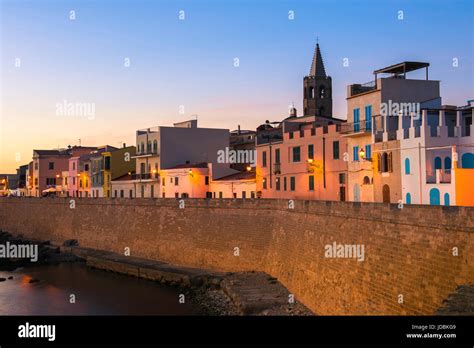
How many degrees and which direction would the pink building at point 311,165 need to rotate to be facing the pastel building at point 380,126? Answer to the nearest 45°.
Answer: approximately 90° to its left

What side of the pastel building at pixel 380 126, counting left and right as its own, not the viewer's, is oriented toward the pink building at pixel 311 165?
right

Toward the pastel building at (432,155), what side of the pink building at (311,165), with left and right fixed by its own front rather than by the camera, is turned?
left

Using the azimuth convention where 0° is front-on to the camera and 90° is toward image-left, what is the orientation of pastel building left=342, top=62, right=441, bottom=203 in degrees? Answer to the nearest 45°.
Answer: approximately 45°
